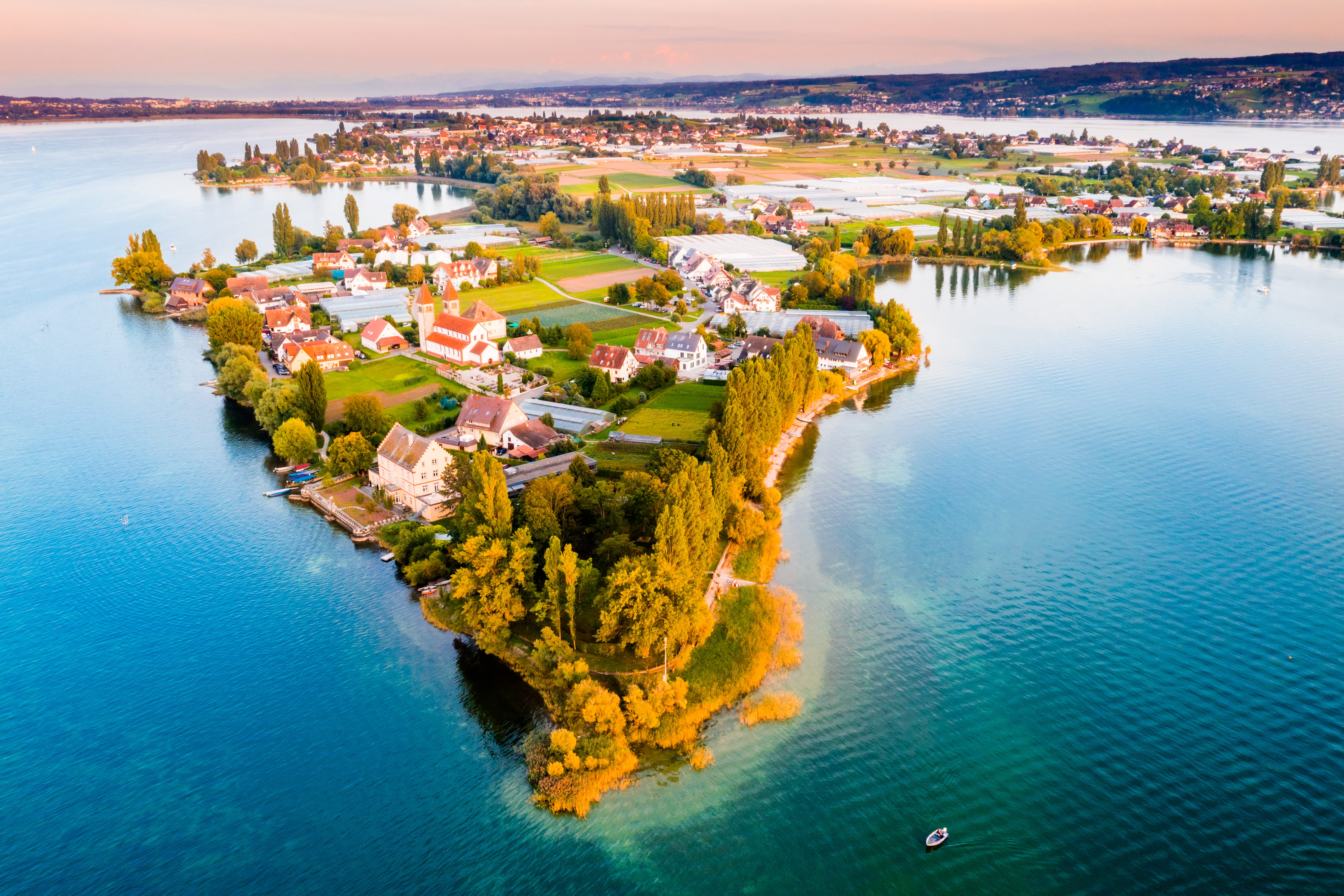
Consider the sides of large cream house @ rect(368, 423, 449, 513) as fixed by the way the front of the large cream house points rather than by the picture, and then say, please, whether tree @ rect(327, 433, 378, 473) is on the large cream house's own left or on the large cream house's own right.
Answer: on the large cream house's own right

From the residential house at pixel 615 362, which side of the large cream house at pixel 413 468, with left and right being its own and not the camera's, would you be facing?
back

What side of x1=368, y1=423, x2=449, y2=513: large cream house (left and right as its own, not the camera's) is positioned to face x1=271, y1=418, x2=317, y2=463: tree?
right

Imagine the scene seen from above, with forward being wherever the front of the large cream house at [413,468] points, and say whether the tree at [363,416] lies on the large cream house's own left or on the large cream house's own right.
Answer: on the large cream house's own right

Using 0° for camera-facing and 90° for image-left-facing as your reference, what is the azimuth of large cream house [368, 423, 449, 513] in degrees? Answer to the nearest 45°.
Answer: approximately 45°

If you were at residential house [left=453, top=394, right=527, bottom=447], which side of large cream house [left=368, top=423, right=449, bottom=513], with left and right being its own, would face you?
back

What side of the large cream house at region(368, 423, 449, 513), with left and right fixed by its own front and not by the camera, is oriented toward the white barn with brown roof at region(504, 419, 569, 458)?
back
